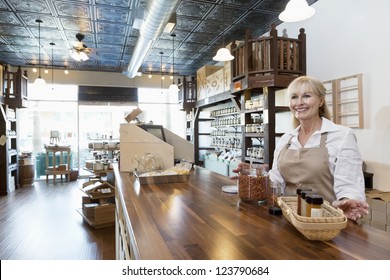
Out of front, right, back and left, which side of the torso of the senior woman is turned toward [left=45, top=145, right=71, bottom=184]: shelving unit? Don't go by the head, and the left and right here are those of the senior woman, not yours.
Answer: right

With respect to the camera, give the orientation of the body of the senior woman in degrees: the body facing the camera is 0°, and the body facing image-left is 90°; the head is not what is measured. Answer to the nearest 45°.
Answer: approximately 45°

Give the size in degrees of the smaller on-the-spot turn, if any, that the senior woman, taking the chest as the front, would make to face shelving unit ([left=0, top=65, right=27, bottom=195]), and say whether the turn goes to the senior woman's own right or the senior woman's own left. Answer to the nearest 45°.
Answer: approximately 90° to the senior woman's own right

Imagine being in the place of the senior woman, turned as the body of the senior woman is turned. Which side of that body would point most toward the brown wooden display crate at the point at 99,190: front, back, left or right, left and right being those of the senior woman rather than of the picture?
right

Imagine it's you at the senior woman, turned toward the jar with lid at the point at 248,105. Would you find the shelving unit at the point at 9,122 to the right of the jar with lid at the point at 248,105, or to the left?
left

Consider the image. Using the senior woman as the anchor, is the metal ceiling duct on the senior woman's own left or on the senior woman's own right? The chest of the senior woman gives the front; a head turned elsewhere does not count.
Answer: on the senior woman's own right

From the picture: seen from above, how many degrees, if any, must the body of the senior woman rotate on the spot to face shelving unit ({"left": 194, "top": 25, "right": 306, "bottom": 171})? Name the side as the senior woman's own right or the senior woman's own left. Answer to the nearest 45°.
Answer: approximately 135° to the senior woman's own right
